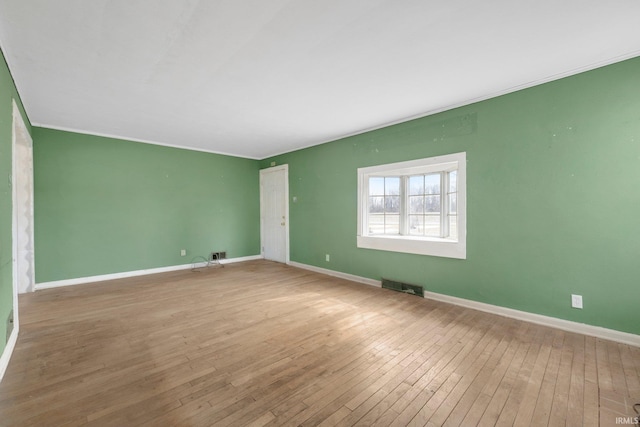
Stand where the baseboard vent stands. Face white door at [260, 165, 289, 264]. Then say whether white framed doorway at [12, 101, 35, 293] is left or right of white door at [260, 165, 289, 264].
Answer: left

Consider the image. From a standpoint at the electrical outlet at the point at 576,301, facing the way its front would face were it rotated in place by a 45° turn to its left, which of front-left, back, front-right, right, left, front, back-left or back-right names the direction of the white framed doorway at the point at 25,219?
right

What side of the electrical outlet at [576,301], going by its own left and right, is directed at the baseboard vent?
right

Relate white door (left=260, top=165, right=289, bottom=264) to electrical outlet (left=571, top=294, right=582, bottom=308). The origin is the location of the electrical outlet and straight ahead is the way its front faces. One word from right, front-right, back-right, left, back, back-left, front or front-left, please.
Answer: right
